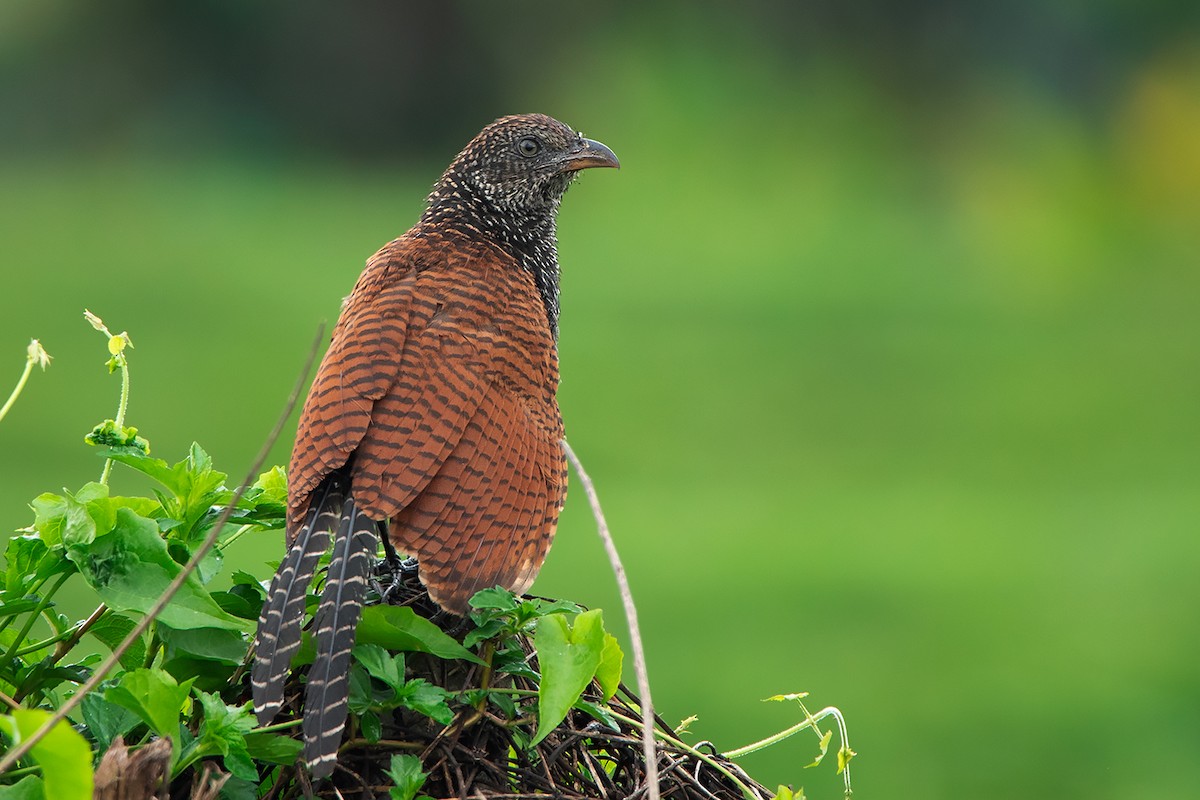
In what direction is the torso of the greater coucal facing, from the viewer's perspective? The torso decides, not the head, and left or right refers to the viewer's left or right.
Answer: facing away from the viewer and to the right of the viewer
